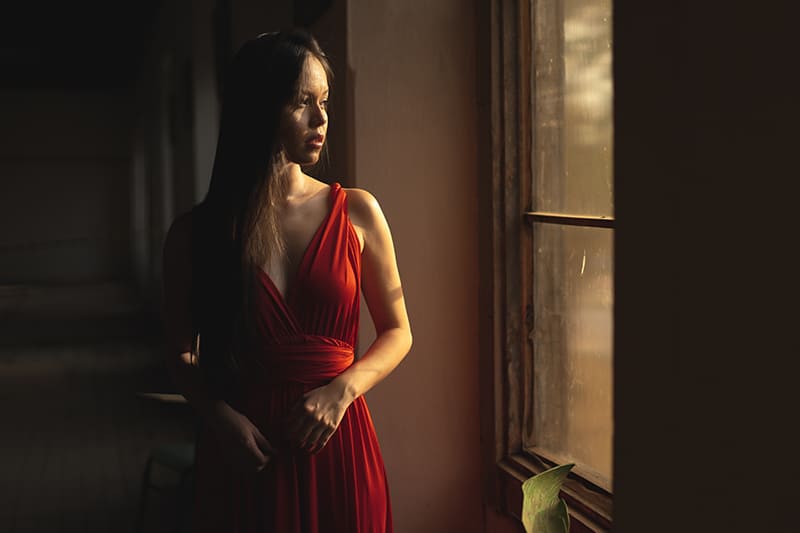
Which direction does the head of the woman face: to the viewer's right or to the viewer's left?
to the viewer's right

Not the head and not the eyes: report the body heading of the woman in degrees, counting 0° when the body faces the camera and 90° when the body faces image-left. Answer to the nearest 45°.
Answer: approximately 0°

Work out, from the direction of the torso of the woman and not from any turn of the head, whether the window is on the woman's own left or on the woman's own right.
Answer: on the woman's own left
